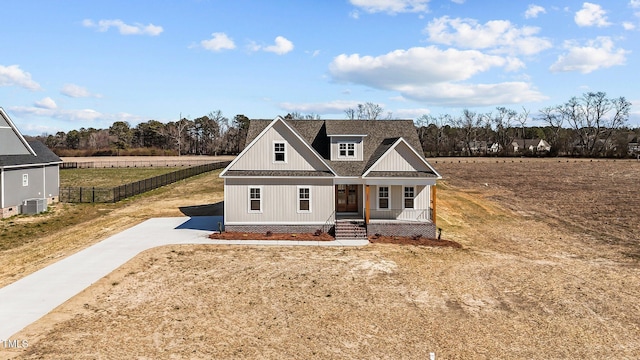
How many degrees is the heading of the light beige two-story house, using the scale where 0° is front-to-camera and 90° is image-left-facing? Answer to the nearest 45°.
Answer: approximately 0°

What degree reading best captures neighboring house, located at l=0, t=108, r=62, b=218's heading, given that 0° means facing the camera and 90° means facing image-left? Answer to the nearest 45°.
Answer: approximately 45°
